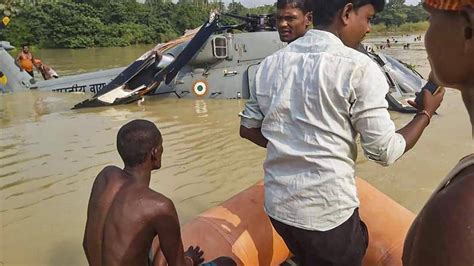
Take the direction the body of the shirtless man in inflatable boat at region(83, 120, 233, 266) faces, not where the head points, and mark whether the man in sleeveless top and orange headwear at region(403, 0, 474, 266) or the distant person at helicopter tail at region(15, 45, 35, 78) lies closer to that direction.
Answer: the distant person at helicopter tail

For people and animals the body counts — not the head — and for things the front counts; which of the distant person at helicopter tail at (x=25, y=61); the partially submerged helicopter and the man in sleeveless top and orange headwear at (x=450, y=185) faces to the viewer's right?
the partially submerged helicopter

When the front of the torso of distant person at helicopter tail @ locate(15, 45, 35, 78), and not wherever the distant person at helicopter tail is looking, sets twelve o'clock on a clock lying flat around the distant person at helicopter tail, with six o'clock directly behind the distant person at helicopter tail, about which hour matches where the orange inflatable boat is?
The orange inflatable boat is roughly at 12 o'clock from the distant person at helicopter tail.

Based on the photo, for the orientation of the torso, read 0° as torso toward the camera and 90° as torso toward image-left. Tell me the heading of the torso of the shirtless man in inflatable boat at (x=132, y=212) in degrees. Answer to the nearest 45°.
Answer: approximately 225°

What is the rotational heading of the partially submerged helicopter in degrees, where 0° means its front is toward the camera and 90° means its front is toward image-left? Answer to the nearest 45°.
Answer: approximately 270°

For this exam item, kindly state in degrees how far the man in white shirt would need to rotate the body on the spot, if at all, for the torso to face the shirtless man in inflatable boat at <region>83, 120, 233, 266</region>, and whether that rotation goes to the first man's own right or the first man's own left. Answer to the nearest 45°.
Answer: approximately 135° to the first man's own left

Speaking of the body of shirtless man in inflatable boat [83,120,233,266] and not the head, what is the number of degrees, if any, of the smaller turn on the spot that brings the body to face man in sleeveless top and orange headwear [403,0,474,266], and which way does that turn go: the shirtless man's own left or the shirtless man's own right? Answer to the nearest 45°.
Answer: approximately 90° to the shirtless man's own right
